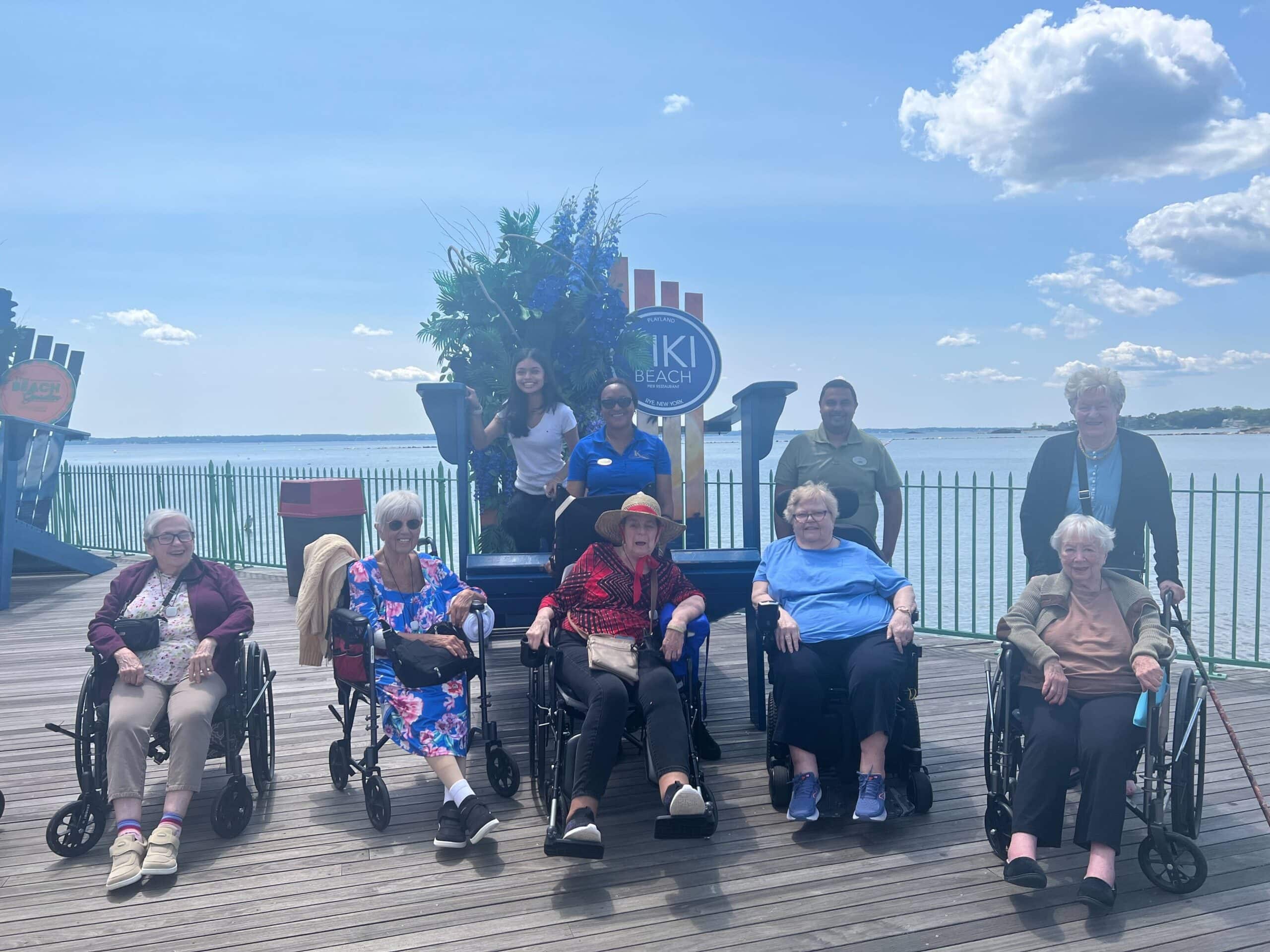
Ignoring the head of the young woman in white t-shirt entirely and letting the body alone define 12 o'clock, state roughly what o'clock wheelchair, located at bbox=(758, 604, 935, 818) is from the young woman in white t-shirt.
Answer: The wheelchair is roughly at 11 o'clock from the young woman in white t-shirt.

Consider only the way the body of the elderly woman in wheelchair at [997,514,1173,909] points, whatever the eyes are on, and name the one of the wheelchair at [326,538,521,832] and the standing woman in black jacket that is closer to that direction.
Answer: the wheelchair

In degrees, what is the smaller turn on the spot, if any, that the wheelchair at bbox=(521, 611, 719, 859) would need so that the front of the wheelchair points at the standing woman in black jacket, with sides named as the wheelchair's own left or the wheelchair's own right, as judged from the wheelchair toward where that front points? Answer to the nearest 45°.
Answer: approximately 90° to the wheelchair's own left

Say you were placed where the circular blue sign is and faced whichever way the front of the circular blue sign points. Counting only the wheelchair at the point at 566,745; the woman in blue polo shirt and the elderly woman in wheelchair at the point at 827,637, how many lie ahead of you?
3

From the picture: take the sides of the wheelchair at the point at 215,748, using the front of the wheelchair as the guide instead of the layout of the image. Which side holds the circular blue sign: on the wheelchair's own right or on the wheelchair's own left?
on the wheelchair's own left

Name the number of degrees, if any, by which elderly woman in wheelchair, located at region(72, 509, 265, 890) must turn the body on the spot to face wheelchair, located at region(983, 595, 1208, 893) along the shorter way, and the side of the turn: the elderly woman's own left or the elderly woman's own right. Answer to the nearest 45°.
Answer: approximately 45° to the elderly woman's own left

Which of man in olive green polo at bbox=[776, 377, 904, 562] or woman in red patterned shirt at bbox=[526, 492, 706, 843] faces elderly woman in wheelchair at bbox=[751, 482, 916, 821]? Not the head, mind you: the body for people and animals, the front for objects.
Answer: the man in olive green polo

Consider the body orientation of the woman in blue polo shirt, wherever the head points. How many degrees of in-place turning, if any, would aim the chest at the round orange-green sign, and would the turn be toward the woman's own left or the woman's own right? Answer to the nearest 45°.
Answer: approximately 135° to the woman's own right

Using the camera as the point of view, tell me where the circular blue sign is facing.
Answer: facing the viewer

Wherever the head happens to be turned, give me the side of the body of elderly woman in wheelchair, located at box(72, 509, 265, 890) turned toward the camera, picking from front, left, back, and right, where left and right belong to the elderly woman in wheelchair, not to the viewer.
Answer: front

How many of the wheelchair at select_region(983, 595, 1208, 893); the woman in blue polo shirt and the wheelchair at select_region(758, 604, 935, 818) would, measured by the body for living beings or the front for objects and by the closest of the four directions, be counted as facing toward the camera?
3

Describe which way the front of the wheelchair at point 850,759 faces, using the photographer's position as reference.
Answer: facing the viewer

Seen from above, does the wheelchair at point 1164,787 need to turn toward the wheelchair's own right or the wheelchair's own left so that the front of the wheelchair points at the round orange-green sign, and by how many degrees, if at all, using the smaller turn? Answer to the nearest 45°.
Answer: approximately 90° to the wheelchair's own right

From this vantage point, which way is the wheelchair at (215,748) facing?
toward the camera

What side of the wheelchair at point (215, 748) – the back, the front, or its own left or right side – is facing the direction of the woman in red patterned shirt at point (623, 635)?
left

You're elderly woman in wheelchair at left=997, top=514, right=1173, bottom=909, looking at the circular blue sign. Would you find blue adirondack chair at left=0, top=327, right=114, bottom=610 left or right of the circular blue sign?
left

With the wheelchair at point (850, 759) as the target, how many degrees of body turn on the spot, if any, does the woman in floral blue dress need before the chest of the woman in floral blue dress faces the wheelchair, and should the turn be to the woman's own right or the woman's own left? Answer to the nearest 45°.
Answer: approximately 45° to the woman's own left
